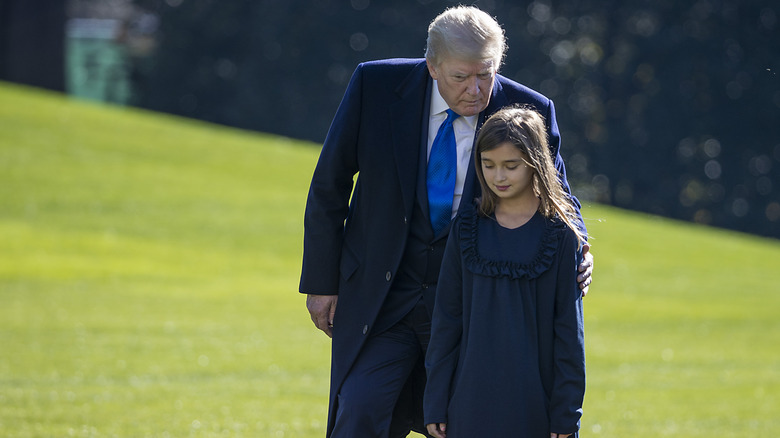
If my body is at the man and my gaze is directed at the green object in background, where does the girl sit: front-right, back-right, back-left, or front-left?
back-right

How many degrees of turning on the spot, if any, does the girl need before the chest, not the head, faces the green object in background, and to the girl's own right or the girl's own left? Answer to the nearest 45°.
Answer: approximately 135° to the girl's own right

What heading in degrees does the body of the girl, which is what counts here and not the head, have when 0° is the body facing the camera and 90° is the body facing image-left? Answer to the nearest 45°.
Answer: approximately 0°

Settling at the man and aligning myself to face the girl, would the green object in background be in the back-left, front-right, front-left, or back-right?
back-left

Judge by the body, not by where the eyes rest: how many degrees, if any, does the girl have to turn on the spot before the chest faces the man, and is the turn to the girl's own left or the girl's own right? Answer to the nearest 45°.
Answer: approximately 135° to the girl's own right
